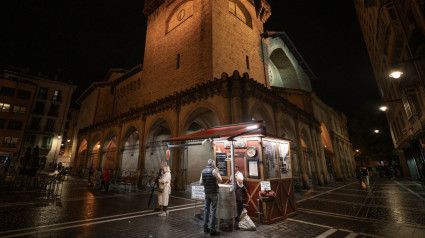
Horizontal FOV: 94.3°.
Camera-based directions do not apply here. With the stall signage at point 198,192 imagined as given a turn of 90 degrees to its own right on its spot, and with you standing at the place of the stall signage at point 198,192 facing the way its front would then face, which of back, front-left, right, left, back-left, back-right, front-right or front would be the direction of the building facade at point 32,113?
front-right

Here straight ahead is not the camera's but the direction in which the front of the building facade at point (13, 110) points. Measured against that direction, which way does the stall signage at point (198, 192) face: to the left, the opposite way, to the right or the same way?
to the right

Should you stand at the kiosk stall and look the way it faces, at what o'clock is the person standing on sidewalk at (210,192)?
The person standing on sidewalk is roughly at 12 o'clock from the kiosk stall.

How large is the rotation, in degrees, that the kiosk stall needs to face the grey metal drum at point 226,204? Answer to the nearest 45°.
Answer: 0° — it already faces it

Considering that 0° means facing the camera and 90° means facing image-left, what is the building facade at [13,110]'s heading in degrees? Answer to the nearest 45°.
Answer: approximately 315°

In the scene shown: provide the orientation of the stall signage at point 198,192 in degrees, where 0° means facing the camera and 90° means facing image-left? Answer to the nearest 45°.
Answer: approximately 0°
